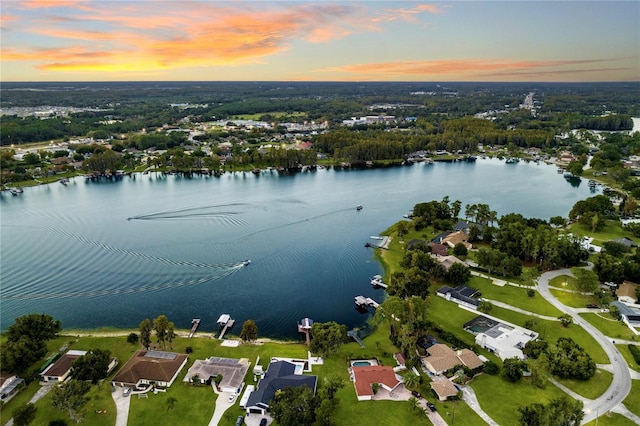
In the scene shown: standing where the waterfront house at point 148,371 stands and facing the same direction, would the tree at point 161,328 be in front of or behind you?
behind

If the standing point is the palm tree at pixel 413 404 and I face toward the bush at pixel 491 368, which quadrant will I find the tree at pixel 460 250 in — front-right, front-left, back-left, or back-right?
front-left

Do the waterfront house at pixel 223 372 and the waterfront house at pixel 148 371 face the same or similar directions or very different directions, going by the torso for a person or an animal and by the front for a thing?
same or similar directions

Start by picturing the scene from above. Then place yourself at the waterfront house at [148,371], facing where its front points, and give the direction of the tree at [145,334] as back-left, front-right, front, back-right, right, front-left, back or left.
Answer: back

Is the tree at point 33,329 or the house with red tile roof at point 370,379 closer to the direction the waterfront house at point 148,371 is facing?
the house with red tile roof

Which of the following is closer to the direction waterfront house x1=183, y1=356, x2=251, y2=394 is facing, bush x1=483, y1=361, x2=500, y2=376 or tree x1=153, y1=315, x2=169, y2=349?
the bush

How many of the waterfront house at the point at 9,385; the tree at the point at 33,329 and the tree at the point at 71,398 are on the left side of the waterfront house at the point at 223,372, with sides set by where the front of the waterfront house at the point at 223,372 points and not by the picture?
0

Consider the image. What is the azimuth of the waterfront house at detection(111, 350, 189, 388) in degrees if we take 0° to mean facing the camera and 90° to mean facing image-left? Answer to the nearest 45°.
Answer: approximately 0°

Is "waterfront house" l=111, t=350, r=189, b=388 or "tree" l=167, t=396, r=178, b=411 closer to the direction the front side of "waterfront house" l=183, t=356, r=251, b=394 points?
the tree

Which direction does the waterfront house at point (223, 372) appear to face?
toward the camera
